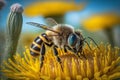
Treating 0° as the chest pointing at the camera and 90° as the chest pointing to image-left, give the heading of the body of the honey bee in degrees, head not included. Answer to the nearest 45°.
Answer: approximately 270°
